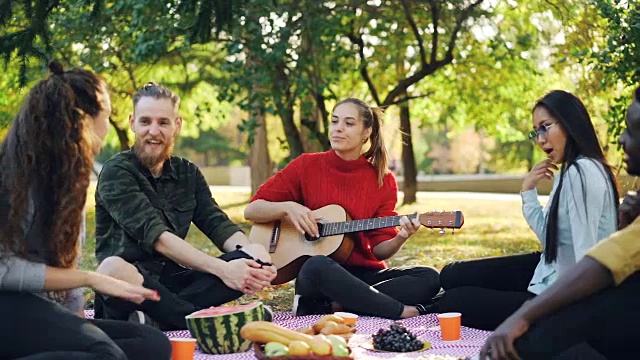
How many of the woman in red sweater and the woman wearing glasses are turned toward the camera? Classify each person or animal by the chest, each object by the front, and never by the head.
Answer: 1

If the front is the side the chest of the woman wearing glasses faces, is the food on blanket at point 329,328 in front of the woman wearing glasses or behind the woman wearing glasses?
in front

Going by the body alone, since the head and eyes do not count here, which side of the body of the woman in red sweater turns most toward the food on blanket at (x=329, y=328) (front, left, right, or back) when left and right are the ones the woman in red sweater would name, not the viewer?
front

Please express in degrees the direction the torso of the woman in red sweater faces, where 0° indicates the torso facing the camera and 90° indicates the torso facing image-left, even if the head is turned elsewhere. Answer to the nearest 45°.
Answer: approximately 0°

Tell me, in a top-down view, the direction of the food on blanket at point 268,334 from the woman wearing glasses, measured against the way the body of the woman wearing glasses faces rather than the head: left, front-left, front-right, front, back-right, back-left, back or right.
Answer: front-left

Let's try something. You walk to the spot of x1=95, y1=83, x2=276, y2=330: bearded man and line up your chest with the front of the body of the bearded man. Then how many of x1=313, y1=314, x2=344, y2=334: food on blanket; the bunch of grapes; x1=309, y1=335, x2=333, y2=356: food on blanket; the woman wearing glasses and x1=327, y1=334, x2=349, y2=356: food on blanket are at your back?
0

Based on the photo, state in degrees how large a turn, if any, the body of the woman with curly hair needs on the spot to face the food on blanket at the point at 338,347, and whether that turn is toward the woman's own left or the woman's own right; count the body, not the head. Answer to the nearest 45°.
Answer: approximately 45° to the woman's own right

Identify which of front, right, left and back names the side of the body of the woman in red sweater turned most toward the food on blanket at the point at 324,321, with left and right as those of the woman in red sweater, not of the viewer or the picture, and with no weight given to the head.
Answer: front

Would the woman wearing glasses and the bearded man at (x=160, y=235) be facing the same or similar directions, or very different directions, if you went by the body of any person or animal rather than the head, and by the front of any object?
very different directions

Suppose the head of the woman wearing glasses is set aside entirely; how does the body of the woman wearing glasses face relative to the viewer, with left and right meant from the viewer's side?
facing to the left of the viewer

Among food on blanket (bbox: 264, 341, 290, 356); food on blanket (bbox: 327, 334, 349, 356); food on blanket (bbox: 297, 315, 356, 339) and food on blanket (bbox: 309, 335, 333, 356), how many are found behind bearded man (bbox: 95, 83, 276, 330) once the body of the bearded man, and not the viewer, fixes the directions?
0

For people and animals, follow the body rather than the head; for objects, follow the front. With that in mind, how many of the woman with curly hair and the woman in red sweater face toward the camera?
1

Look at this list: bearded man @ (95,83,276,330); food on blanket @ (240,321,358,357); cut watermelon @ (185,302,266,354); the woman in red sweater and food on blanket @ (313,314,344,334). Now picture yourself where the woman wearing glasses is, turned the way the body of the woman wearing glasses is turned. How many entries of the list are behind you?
0

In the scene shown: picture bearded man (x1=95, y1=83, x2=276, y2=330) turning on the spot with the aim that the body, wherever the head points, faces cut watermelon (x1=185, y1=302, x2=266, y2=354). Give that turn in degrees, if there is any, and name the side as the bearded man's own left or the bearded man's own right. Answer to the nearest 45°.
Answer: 0° — they already face it

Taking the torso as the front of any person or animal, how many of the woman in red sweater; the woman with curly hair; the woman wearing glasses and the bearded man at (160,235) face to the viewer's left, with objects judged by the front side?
1

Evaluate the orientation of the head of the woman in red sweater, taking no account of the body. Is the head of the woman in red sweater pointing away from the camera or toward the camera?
toward the camera

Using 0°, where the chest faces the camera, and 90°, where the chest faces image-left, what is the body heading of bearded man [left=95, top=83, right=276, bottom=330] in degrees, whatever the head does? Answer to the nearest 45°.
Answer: approximately 315°

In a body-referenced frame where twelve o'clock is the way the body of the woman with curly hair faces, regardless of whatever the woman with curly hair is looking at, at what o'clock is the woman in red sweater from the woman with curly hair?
The woman in red sweater is roughly at 12 o'clock from the woman with curly hair.

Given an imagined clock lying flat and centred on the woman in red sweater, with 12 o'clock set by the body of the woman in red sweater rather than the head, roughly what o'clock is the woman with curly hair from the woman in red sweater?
The woman with curly hair is roughly at 1 o'clock from the woman in red sweater.
